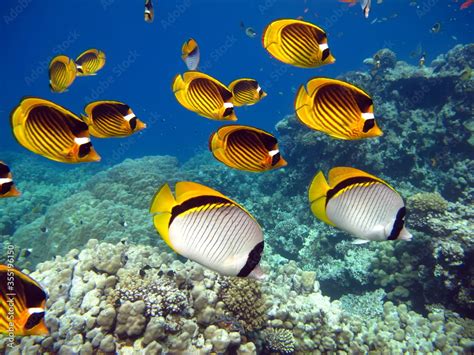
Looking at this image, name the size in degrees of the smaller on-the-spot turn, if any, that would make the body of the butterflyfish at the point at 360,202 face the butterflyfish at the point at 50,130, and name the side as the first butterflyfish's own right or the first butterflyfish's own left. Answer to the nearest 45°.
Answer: approximately 180°

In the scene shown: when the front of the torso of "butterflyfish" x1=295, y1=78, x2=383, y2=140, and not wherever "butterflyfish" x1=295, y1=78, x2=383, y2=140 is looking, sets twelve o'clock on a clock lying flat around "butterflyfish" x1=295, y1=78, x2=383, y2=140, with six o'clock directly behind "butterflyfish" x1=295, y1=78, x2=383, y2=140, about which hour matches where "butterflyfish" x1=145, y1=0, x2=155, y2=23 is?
"butterflyfish" x1=145, y1=0, x2=155, y2=23 is roughly at 7 o'clock from "butterflyfish" x1=295, y1=78, x2=383, y2=140.

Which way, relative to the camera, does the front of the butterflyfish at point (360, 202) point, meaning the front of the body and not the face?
to the viewer's right

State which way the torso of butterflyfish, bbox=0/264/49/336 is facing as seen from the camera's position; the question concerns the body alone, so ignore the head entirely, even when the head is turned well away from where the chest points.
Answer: to the viewer's right

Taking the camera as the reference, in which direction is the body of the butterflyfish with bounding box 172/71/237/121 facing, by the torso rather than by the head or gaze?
to the viewer's right

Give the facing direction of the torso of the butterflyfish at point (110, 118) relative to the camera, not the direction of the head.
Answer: to the viewer's right

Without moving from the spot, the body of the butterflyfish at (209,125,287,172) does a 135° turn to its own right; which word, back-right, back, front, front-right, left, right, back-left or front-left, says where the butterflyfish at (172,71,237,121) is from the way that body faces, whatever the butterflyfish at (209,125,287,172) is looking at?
right

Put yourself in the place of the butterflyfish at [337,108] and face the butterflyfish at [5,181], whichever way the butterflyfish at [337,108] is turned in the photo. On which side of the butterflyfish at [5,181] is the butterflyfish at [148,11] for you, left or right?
right
